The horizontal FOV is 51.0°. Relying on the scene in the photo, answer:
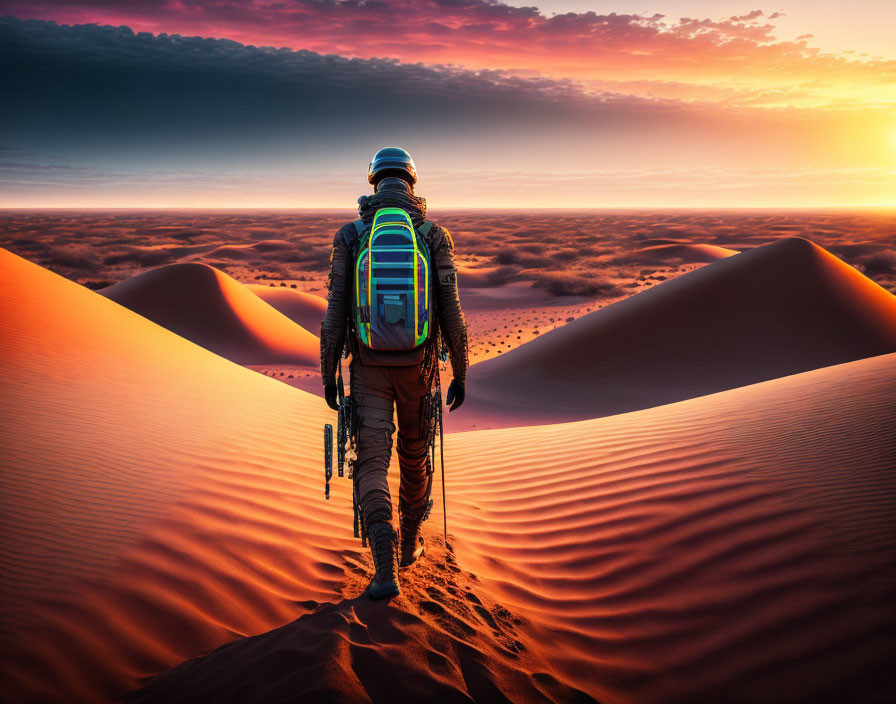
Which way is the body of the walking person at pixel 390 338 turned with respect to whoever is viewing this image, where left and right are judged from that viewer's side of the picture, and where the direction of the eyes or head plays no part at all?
facing away from the viewer

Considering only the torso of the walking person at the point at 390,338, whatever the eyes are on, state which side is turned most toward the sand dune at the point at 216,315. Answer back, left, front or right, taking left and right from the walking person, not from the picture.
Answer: front

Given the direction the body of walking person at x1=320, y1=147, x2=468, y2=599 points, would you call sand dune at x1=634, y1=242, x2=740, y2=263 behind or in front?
in front

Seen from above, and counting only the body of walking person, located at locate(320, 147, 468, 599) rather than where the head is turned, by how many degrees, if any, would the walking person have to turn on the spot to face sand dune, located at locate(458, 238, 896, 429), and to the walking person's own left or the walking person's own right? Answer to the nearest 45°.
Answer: approximately 45° to the walking person's own right

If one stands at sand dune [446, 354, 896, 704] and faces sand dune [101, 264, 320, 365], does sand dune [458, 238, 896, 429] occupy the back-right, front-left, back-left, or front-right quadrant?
front-right

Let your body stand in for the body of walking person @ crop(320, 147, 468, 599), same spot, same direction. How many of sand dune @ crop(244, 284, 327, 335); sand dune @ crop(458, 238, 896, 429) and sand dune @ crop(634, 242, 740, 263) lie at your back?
0

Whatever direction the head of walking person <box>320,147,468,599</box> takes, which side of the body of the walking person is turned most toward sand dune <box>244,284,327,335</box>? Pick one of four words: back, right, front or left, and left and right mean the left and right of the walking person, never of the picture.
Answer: front

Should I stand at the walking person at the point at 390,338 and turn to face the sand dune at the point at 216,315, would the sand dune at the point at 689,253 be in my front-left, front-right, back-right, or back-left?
front-right

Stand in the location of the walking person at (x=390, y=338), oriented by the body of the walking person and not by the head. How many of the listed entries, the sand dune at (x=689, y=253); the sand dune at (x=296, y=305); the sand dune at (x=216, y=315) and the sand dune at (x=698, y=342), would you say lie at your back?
0
